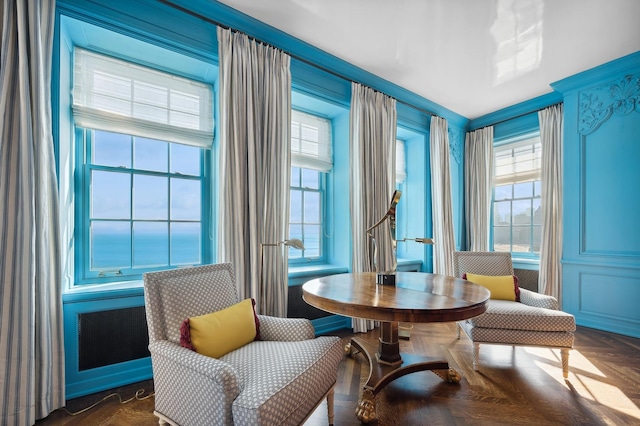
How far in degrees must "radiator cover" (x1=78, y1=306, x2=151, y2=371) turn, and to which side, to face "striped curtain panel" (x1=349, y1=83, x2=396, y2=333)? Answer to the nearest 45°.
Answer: approximately 45° to its left

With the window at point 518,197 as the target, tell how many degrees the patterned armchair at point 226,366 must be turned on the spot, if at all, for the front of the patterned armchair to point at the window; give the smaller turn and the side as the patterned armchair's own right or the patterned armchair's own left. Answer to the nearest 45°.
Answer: approximately 90° to the patterned armchair's own left

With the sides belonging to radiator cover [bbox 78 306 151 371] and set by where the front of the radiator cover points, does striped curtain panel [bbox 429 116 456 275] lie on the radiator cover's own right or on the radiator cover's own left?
on the radiator cover's own left

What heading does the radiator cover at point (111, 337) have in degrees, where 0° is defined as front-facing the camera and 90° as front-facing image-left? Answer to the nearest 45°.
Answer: approximately 315°

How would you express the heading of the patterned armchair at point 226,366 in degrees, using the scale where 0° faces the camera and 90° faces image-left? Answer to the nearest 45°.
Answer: approximately 315°

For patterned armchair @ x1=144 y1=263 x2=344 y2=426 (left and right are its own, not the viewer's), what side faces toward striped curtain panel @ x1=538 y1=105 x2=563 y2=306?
left
